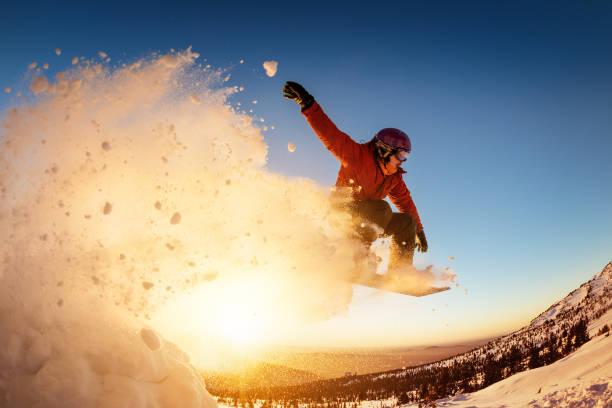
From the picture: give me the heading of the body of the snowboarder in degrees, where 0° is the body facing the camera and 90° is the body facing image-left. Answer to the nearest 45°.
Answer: approximately 315°

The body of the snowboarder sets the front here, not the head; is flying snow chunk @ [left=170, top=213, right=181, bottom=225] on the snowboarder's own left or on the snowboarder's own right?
on the snowboarder's own right

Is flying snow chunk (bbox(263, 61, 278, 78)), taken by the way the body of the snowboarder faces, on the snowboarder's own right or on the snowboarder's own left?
on the snowboarder's own right

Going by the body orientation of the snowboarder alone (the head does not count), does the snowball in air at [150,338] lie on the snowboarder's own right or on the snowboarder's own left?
on the snowboarder's own right

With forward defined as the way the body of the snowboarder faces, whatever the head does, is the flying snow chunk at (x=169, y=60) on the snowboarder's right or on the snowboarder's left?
on the snowboarder's right
